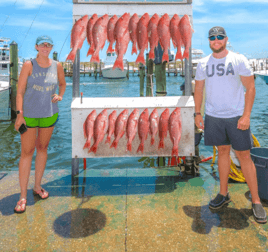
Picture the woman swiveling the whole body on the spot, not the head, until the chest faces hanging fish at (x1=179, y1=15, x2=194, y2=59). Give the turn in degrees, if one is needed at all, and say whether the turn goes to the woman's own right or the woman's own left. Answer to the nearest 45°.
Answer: approximately 90° to the woman's own left

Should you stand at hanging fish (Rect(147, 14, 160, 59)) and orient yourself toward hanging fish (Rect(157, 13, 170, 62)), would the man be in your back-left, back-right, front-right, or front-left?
front-right

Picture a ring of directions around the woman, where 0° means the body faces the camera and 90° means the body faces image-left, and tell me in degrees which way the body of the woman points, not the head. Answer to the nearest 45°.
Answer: approximately 0°

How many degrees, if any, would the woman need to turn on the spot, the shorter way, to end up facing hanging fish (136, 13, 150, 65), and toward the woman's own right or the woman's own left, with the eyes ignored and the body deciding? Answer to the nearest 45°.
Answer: approximately 90° to the woman's own left

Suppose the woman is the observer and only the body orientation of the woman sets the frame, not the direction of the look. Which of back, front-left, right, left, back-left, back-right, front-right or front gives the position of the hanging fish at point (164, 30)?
left

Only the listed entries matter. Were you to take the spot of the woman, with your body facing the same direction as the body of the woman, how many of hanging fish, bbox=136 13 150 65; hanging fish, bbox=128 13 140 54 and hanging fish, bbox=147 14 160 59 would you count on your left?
3

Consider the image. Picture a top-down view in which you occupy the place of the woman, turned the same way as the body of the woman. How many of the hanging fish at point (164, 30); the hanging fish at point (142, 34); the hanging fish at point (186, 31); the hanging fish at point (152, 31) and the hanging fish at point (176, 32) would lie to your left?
5

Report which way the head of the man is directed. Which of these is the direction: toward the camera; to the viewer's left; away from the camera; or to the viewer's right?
toward the camera

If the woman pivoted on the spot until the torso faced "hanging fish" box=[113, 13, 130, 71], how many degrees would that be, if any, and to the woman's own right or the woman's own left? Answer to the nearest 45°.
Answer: approximately 90° to the woman's own left

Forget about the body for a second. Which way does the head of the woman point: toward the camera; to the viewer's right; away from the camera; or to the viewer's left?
toward the camera
